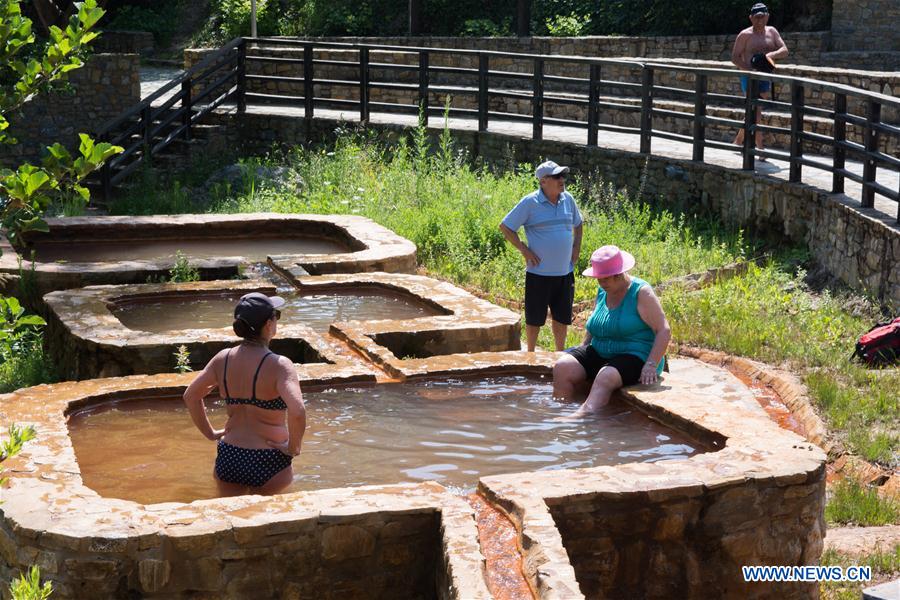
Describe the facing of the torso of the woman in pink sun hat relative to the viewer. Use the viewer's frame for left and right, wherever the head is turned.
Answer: facing the viewer and to the left of the viewer

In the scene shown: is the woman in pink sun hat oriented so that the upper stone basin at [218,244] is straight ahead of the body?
no

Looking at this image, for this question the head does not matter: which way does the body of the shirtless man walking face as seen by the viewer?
toward the camera

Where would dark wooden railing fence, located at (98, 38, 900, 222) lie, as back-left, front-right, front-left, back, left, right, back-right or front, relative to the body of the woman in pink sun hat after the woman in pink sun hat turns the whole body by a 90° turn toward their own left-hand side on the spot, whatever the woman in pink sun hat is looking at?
back-left

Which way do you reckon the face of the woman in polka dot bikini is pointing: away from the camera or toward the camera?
away from the camera

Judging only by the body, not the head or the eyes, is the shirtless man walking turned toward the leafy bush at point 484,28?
no

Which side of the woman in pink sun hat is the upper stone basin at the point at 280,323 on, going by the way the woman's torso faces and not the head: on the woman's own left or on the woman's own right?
on the woman's own right

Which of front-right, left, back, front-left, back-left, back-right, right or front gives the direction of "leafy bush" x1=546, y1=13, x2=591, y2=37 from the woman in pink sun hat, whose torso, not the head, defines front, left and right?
back-right

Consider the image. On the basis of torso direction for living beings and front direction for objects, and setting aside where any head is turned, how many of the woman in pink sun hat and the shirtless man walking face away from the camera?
0

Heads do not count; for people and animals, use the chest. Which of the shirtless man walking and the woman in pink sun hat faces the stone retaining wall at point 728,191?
the shirtless man walking

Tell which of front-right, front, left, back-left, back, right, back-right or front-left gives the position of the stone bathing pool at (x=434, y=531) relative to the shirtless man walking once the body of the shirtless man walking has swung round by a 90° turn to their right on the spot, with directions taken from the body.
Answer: left

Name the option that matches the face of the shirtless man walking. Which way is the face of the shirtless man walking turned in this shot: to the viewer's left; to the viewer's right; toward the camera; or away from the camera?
toward the camera

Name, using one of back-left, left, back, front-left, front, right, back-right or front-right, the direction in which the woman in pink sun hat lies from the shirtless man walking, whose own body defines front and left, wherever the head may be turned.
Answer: front

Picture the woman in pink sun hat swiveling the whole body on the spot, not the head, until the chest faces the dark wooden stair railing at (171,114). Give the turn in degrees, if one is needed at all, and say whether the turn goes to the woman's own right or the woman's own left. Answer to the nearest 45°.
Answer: approximately 90° to the woman's own right

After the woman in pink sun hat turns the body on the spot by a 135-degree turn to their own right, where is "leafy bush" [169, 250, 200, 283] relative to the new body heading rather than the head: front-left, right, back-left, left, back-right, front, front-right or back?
front-left

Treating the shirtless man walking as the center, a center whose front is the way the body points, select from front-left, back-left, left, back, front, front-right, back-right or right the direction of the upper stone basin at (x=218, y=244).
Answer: front-right

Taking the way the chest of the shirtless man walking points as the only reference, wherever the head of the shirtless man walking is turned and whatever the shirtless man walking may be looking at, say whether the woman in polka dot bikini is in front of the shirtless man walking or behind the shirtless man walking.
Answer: in front
